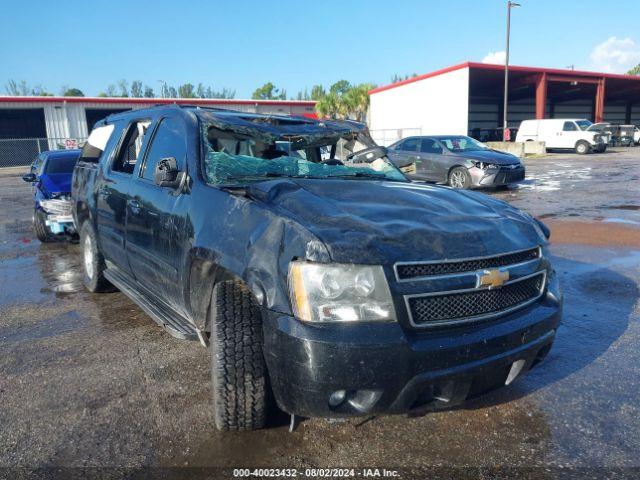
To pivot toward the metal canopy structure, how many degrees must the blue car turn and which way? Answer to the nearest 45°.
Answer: approximately 90° to its left

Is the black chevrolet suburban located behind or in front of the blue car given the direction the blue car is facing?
in front

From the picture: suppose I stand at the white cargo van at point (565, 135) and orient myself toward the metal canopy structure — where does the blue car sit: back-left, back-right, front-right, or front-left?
back-left

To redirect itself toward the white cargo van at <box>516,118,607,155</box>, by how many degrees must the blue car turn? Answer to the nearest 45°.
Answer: approximately 90° to its left

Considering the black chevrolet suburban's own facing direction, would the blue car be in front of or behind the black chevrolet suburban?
behind

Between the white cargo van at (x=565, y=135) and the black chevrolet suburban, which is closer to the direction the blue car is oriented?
the black chevrolet suburban

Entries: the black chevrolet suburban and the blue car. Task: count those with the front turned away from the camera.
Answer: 0

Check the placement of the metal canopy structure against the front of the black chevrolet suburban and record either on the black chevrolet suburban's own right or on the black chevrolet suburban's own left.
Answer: on the black chevrolet suburban's own left
